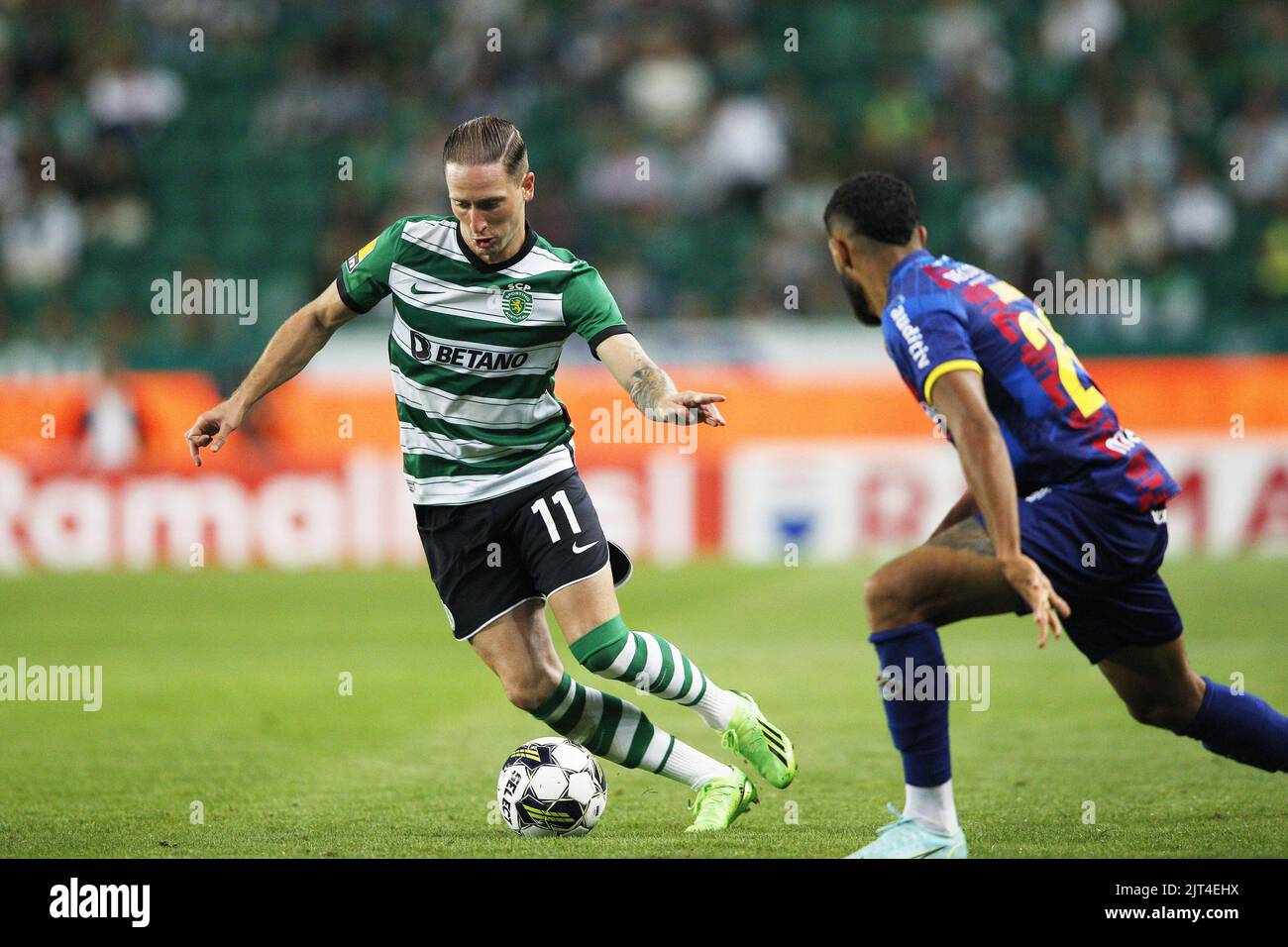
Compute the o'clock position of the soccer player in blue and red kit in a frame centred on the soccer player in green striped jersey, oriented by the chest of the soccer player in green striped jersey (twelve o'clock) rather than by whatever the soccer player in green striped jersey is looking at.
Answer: The soccer player in blue and red kit is roughly at 10 o'clock from the soccer player in green striped jersey.

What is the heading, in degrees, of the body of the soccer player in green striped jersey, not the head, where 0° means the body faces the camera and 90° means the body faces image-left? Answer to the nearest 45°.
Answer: approximately 0°
